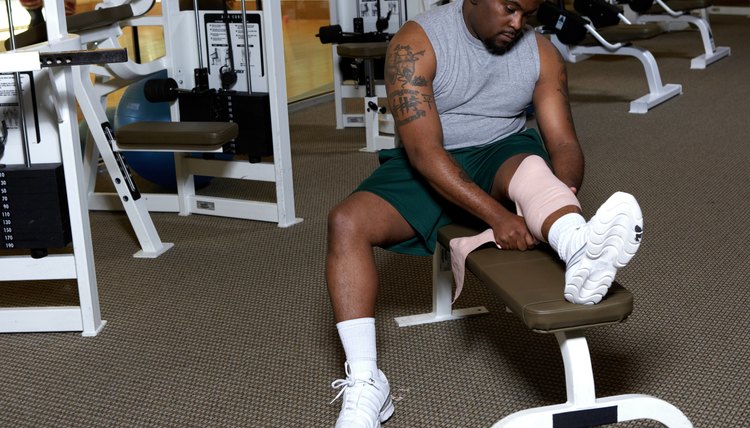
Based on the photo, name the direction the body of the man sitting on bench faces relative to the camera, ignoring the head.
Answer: toward the camera

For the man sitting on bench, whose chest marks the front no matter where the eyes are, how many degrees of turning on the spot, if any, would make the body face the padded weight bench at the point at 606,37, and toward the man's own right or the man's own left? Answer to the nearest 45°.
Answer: approximately 180°

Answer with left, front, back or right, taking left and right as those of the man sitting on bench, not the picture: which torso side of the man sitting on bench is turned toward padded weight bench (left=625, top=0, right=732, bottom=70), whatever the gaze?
back

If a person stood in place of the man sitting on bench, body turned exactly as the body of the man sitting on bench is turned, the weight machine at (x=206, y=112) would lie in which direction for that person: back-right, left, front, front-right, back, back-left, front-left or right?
back-right

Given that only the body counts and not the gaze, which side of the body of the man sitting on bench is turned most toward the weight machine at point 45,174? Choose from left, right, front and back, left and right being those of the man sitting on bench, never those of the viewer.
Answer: right

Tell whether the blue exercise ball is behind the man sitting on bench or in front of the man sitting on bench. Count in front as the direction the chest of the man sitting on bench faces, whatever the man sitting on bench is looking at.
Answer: behind

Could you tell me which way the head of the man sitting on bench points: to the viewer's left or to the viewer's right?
to the viewer's right
